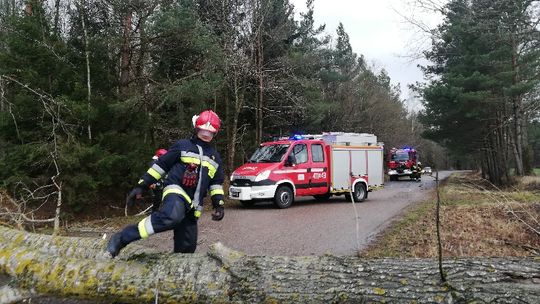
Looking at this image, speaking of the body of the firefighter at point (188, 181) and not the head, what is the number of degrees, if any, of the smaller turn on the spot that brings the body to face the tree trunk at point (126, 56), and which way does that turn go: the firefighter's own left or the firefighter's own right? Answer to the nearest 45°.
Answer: approximately 180°

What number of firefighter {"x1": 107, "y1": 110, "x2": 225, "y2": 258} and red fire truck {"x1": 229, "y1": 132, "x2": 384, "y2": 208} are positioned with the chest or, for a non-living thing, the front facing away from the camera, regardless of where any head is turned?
0

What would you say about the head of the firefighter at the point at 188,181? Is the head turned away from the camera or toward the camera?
toward the camera

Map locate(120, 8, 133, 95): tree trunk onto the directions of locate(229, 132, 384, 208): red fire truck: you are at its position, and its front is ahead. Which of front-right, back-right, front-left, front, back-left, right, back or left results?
front-right

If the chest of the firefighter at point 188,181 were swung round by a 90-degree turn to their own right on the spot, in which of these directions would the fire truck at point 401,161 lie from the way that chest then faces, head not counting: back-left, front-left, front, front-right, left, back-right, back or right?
back-right

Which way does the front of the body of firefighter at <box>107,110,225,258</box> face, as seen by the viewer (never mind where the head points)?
toward the camera

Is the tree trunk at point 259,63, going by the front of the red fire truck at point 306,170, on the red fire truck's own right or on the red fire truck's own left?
on the red fire truck's own right
